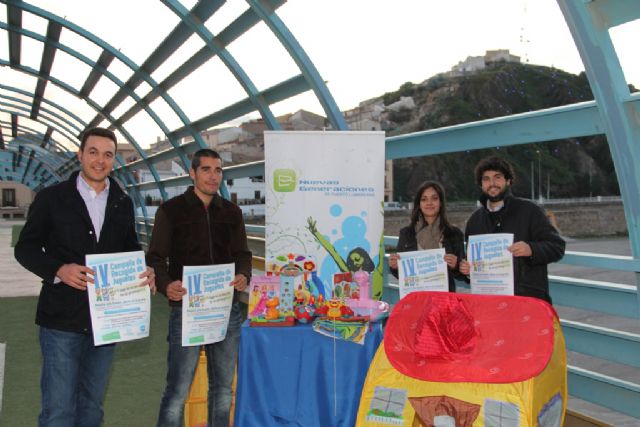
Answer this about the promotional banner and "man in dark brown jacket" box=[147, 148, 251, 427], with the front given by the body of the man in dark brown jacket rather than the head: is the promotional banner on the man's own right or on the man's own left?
on the man's own left

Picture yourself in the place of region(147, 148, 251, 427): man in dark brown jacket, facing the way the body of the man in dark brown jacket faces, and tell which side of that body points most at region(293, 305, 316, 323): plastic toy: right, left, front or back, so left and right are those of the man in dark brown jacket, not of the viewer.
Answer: left

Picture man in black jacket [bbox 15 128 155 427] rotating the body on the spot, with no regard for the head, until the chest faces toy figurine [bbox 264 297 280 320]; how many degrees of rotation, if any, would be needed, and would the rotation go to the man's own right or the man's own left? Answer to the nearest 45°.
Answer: approximately 45° to the man's own left

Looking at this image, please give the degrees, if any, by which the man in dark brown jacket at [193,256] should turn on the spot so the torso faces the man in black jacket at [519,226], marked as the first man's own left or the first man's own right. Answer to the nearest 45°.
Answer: approximately 90° to the first man's own left

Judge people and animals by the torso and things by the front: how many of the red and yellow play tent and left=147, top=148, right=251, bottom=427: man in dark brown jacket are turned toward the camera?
2

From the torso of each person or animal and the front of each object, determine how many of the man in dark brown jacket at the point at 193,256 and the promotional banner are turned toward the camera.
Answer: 2
